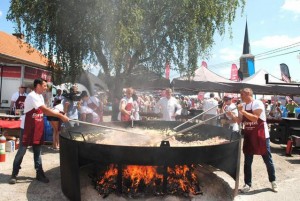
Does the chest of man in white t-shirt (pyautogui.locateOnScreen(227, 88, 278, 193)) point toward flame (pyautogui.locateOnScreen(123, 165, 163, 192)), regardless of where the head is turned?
yes

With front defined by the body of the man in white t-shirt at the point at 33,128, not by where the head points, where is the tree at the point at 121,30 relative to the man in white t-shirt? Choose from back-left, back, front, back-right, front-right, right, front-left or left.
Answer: left

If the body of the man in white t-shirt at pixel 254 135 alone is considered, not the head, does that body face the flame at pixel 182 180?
yes

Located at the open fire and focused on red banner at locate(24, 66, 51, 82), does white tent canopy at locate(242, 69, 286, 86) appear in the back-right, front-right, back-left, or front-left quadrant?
front-right

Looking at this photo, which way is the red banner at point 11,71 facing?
toward the camera

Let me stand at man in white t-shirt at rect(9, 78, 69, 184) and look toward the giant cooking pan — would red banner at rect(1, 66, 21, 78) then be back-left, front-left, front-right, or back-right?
back-left

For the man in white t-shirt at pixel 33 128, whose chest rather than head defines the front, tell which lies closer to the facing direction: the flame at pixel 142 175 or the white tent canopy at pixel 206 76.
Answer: the flame

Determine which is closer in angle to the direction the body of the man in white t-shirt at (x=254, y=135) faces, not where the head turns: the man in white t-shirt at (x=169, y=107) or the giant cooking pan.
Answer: the giant cooking pan

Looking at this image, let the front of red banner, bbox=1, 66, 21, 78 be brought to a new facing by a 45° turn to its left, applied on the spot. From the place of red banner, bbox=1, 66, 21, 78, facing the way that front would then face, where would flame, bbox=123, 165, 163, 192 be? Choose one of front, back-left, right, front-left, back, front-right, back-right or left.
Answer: front-right

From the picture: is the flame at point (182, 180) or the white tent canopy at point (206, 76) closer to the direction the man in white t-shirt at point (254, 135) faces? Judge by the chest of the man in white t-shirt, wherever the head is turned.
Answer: the flame

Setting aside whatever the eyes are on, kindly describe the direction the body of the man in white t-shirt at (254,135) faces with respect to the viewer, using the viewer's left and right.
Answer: facing the viewer and to the left of the viewer

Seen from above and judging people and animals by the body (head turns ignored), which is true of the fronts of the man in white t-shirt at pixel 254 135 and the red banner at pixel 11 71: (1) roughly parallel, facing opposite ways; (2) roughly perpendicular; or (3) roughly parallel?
roughly perpendicular

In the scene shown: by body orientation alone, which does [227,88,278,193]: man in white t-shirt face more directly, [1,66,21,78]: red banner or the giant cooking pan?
the giant cooking pan

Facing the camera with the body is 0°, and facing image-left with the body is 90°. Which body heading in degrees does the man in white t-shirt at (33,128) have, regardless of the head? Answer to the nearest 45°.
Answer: approximately 315°

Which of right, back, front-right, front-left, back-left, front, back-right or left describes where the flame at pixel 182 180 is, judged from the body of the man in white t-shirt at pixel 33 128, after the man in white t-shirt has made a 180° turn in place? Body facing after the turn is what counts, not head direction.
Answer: back

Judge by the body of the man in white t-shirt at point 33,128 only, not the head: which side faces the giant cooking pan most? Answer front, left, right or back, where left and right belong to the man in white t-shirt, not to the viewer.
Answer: front

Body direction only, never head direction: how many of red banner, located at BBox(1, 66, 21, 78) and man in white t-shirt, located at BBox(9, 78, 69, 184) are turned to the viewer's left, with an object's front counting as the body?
0

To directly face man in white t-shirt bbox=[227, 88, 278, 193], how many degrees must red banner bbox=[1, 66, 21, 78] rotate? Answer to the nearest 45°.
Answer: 0° — it already faces them

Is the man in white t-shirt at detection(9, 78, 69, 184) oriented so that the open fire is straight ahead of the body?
yes

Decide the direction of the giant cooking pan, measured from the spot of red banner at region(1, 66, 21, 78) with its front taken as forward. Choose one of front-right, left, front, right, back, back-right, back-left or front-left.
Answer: front
